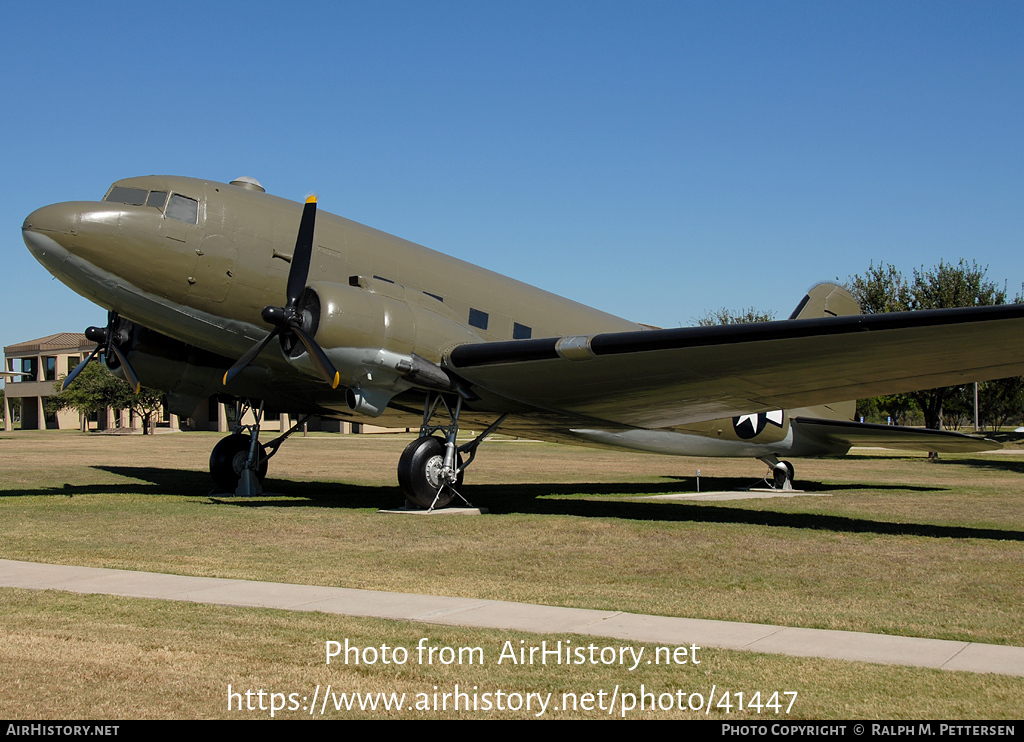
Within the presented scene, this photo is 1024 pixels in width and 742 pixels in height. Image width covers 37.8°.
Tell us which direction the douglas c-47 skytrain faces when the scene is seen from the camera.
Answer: facing the viewer and to the left of the viewer
